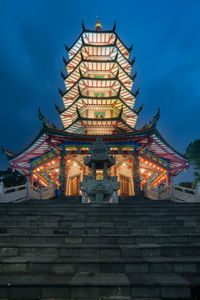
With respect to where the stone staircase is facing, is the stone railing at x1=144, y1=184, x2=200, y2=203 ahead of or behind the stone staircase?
behind

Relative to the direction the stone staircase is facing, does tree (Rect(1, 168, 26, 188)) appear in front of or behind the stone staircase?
behind

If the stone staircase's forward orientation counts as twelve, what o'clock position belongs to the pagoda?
The pagoda is roughly at 6 o'clock from the stone staircase.

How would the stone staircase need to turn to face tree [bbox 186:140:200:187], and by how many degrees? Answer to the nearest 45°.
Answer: approximately 135° to its left

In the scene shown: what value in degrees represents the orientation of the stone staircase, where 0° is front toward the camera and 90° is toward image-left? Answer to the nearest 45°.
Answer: approximately 0°

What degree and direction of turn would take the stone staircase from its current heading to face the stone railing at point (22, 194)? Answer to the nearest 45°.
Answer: approximately 135° to its right
